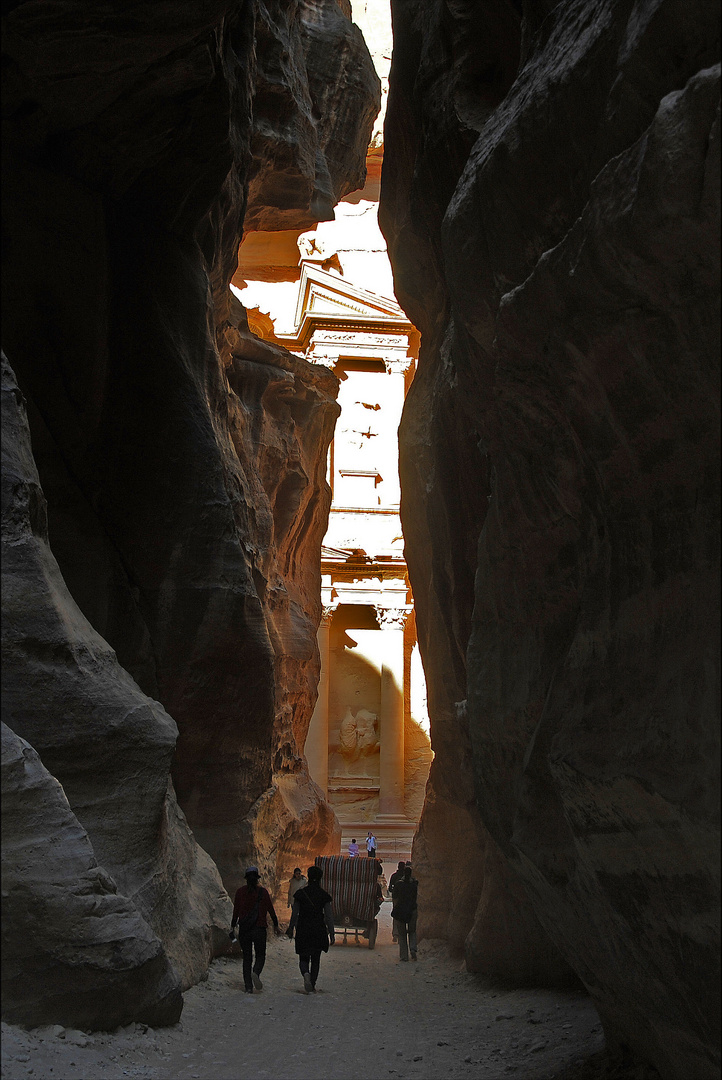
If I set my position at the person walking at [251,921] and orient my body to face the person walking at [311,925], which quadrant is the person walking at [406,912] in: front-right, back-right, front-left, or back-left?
front-left

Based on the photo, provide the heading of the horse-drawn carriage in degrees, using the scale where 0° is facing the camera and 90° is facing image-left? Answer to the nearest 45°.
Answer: approximately 180°

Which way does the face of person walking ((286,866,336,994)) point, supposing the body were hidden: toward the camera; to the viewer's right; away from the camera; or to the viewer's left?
away from the camera

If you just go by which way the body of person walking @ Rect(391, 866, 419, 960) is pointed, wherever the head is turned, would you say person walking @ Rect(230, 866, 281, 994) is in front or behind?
behind

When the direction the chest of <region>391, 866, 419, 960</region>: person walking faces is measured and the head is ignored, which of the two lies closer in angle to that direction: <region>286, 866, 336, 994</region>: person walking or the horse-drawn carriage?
the horse-drawn carriage

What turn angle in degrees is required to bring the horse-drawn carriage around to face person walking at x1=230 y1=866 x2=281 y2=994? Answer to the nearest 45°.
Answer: approximately 180°

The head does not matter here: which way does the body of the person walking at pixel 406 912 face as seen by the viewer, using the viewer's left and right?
facing away from the viewer

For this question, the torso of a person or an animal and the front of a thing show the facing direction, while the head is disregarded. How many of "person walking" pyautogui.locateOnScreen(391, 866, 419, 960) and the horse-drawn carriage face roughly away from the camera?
2

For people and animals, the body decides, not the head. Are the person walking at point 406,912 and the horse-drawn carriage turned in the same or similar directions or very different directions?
same or similar directions

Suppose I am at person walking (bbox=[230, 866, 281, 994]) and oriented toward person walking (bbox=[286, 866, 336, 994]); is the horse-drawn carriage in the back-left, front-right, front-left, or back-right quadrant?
front-left

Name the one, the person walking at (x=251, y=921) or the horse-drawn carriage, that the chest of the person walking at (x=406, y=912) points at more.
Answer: the horse-drawn carriage
